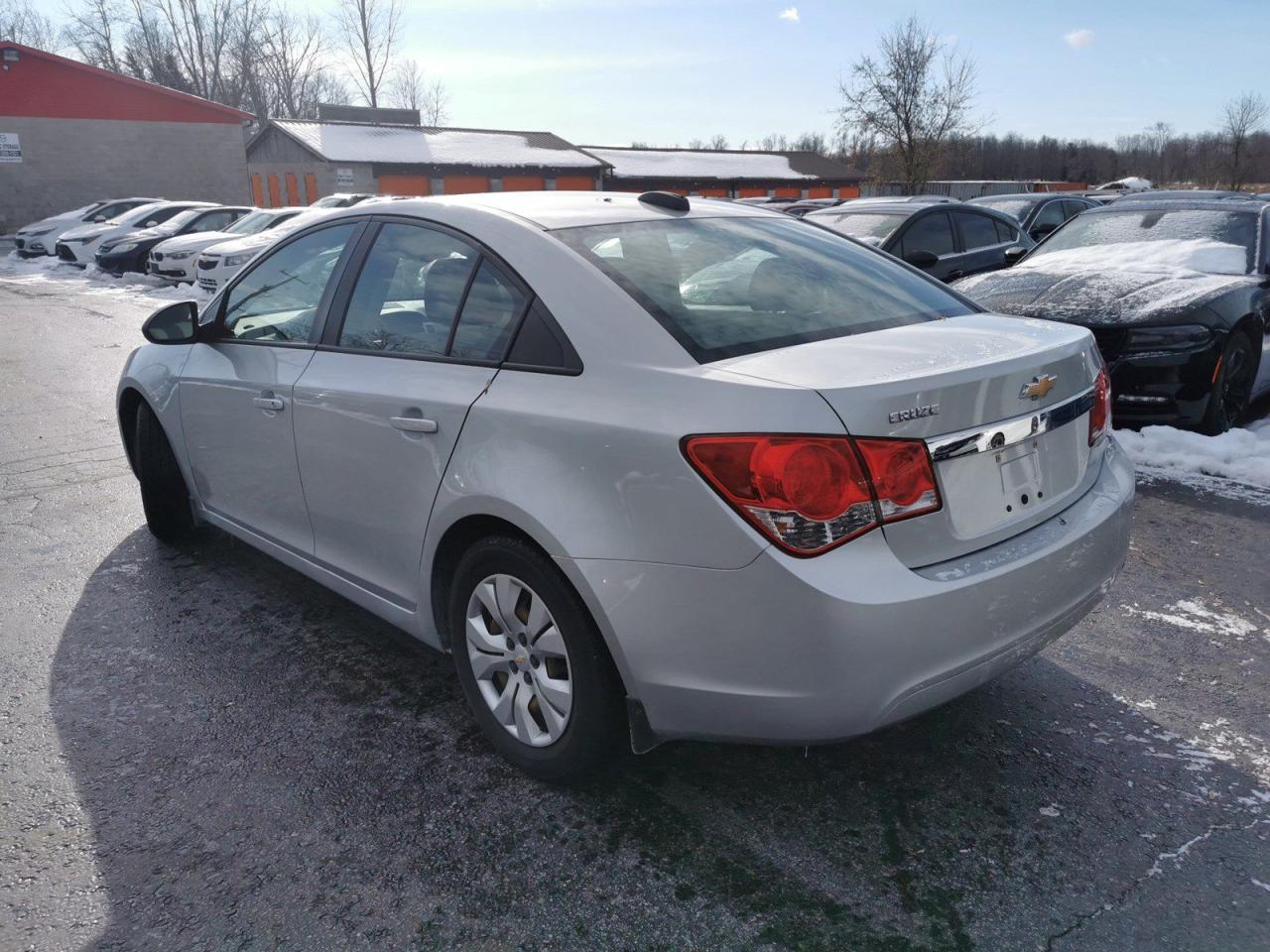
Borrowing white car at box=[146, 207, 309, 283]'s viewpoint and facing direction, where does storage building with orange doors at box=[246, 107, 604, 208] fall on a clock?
The storage building with orange doors is roughly at 5 o'clock from the white car.

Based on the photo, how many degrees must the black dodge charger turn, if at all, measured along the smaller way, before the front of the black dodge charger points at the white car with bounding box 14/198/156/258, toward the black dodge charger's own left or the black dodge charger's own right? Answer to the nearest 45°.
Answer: approximately 90° to the black dodge charger's own right

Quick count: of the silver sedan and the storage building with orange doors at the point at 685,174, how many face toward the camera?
1

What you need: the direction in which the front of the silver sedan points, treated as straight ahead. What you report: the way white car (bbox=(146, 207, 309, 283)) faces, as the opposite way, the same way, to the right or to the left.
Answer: to the left

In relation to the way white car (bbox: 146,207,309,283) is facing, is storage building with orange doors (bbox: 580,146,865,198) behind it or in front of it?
behind

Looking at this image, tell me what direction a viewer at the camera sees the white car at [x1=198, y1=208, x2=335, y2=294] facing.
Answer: facing the viewer and to the left of the viewer

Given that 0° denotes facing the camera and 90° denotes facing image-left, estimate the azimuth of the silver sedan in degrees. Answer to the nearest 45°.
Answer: approximately 135°

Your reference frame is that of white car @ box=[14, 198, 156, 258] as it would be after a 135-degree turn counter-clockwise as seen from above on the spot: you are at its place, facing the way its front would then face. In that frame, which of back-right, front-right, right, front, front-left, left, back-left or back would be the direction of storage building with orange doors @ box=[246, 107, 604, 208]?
front-left

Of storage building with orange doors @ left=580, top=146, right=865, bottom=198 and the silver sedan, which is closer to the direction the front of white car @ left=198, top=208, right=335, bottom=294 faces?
the silver sedan

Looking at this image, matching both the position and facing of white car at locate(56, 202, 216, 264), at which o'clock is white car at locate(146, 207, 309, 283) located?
white car at locate(146, 207, 309, 283) is roughly at 10 o'clock from white car at locate(56, 202, 216, 264).

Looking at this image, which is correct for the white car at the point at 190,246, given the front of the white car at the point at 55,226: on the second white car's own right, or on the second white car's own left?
on the second white car's own left
